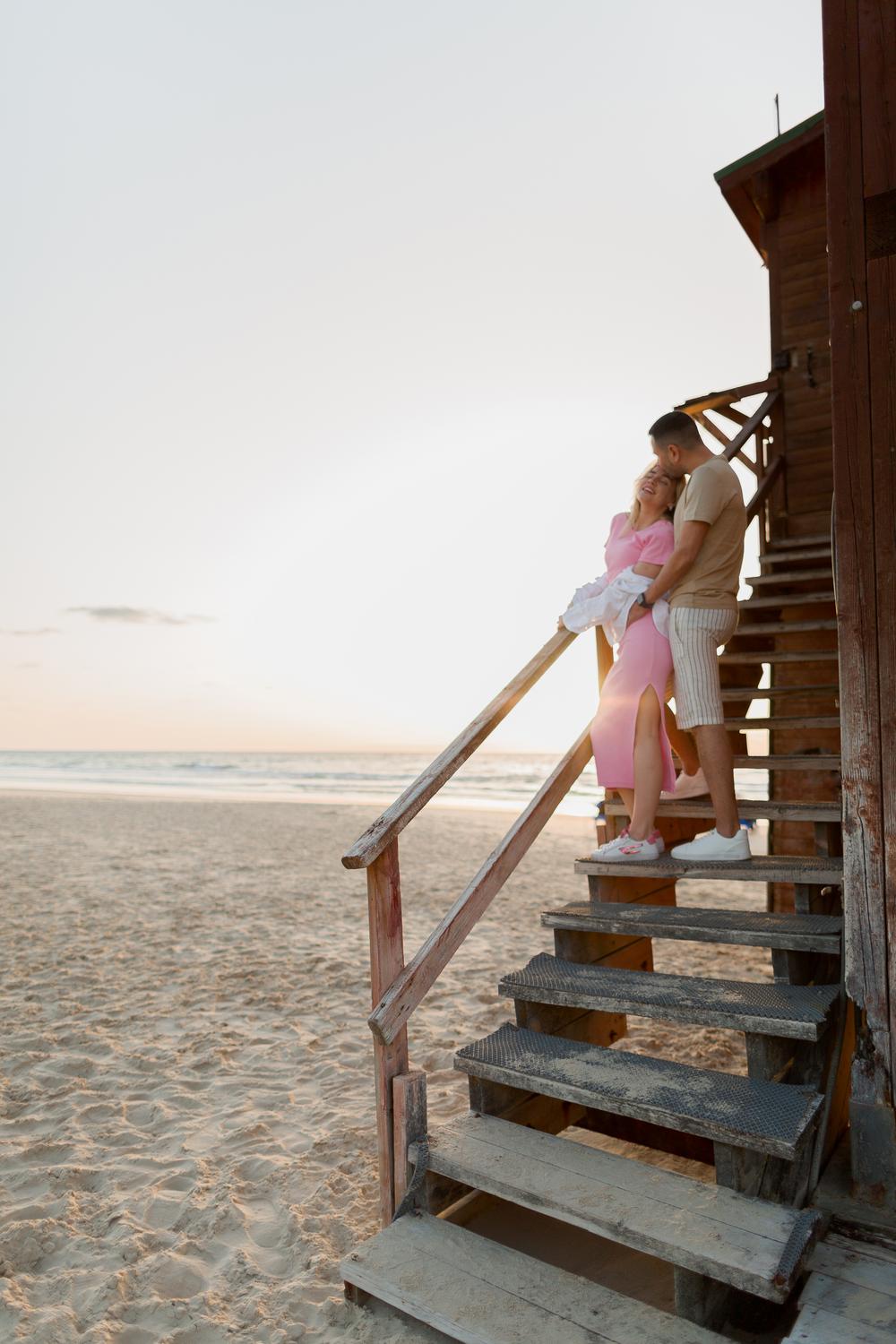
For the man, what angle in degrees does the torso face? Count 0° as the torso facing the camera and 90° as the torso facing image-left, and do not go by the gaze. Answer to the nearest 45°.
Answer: approximately 90°

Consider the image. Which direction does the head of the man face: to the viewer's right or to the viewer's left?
to the viewer's left

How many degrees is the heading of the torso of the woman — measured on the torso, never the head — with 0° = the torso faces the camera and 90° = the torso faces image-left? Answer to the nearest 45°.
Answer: approximately 45°

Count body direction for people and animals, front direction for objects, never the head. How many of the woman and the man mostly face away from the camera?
0
